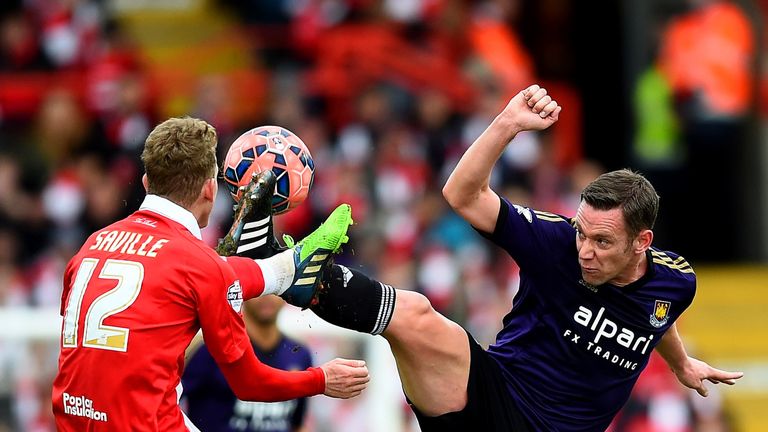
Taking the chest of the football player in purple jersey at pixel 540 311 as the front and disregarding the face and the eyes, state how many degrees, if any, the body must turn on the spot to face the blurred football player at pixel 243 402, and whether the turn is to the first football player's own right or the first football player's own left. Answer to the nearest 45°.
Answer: approximately 45° to the first football player's own right

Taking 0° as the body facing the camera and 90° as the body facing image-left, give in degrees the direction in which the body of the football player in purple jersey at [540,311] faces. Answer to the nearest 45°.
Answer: approximately 45°

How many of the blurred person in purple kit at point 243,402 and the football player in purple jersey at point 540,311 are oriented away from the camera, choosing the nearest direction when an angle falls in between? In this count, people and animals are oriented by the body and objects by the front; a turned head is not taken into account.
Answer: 0

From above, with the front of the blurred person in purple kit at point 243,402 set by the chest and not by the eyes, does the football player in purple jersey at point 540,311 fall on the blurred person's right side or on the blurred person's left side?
on the blurred person's left side

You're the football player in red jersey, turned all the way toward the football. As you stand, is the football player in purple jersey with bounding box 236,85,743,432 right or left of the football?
right

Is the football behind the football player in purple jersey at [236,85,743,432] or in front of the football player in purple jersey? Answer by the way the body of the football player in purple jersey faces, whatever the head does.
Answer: in front

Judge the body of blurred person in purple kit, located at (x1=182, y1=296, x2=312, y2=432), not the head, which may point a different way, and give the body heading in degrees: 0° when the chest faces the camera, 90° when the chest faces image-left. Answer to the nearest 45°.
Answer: approximately 0°

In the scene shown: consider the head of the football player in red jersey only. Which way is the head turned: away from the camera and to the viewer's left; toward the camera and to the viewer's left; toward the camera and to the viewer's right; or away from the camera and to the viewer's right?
away from the camera and to the viewer's right
